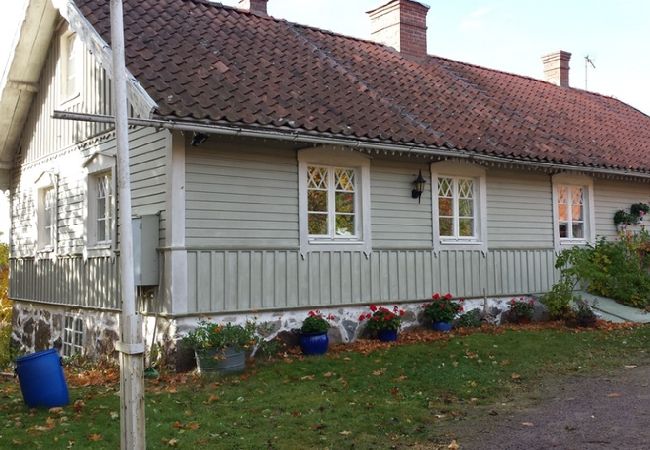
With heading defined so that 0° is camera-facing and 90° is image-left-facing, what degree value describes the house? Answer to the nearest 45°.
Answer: approximately 315°

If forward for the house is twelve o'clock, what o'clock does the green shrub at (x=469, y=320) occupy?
The green shrub is roughly at 10 o'clock from the house.

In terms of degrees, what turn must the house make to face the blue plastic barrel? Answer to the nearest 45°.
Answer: approximately 90° to its right

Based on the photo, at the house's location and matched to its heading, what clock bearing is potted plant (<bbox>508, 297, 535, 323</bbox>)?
The potted plant is roughly at 10 o'clock from the house.

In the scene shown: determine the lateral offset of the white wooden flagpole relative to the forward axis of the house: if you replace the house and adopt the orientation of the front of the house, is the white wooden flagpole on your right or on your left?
on your right

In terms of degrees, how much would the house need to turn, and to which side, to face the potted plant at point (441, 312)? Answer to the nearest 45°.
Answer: approximately 45° to its left

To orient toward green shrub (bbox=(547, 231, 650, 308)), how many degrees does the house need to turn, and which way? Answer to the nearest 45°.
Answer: approximately 45° to its left
